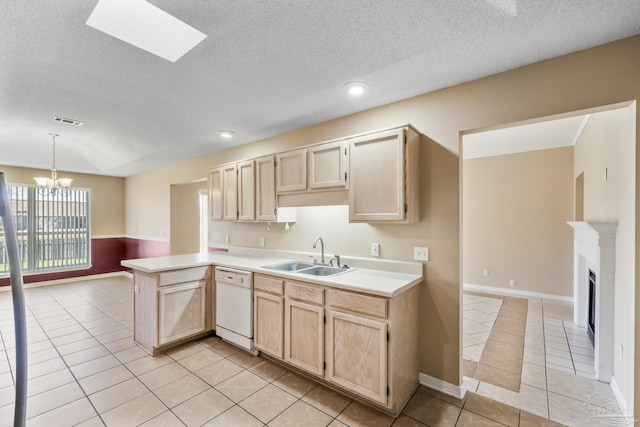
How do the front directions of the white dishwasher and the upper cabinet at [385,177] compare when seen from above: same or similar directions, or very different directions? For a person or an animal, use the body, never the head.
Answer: same or similar directions

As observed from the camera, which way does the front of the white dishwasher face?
facing the viewer and to the left of the viewer

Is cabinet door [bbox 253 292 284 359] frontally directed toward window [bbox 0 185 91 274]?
no

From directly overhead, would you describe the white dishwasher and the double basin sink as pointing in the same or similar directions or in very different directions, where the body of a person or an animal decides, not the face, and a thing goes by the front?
same or similar directions

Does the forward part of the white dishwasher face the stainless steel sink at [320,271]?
no

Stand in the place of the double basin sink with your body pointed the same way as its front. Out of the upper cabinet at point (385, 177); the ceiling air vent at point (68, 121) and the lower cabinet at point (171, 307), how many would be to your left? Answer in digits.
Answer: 1

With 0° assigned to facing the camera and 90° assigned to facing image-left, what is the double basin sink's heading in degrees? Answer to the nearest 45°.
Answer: approximately 45°

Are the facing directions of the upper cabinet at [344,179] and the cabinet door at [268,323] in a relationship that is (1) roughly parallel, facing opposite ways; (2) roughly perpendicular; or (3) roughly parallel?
roughly parallel

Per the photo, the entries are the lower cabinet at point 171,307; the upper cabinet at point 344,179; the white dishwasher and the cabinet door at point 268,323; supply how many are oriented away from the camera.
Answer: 0

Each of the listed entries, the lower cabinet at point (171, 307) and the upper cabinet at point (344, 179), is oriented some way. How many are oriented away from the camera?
0

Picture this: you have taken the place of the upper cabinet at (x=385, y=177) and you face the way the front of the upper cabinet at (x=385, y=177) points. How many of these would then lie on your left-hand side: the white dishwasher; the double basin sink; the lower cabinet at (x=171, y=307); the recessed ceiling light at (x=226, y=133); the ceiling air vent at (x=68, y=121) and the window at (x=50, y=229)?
0

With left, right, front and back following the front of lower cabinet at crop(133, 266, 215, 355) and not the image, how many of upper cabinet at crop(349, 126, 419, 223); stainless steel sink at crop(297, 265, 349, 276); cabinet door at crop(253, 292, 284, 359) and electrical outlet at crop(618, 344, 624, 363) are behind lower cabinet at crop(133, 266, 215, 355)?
0

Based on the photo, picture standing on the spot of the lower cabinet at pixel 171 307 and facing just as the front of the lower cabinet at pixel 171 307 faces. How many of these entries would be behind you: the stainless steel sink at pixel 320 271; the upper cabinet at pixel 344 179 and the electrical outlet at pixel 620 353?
0
